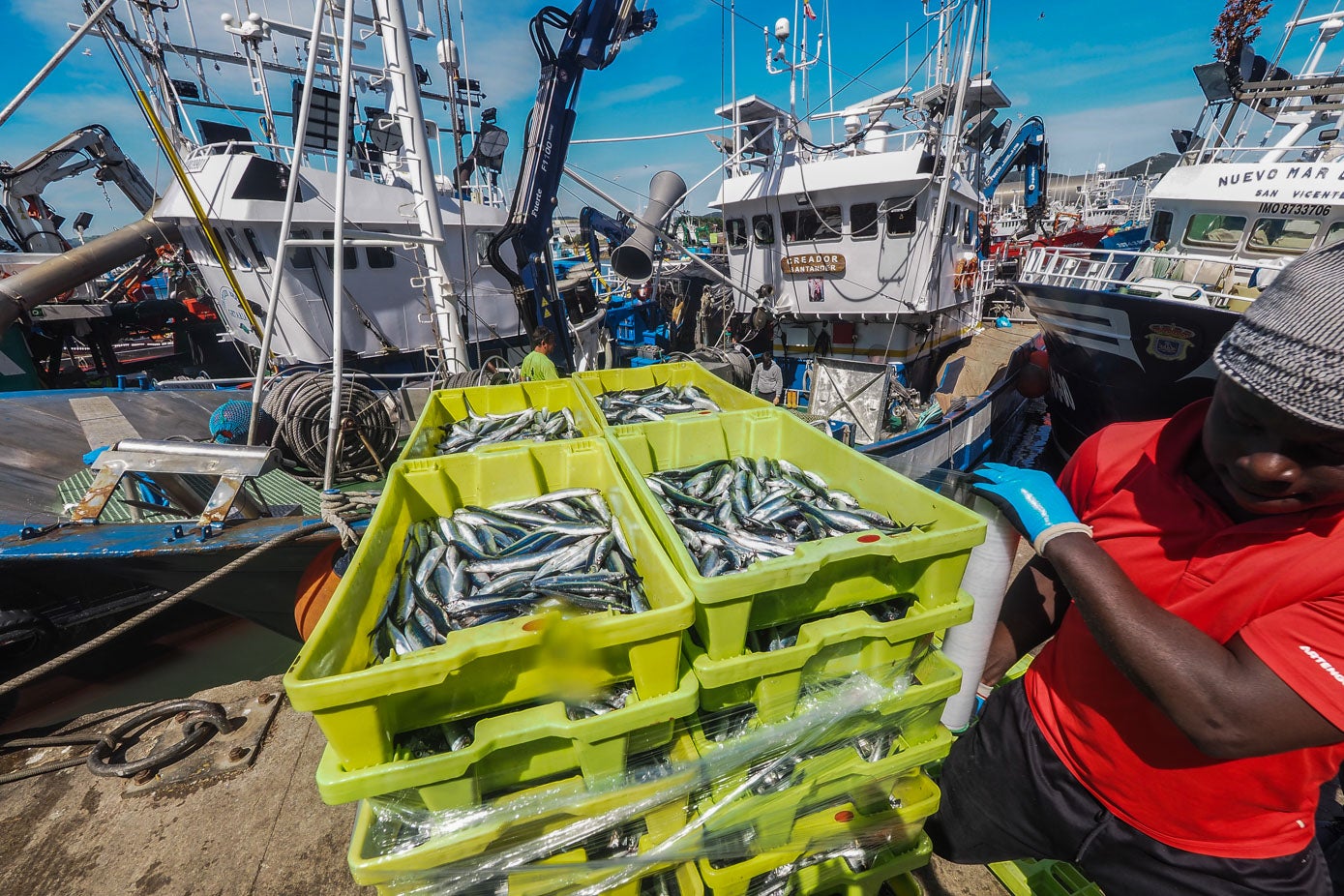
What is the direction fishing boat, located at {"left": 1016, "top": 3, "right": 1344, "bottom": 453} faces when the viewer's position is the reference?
facing the viewer and to the left of the viewer

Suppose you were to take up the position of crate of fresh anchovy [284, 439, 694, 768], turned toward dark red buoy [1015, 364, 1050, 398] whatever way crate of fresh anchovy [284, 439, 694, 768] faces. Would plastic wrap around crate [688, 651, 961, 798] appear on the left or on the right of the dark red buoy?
right

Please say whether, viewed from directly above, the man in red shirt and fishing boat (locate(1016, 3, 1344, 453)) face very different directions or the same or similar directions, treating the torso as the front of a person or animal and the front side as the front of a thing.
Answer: same or similar directions

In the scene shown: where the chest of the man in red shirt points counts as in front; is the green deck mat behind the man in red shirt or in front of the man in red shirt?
in front

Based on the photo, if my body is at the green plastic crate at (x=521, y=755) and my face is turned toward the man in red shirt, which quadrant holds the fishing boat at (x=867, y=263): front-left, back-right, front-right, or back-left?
front-left

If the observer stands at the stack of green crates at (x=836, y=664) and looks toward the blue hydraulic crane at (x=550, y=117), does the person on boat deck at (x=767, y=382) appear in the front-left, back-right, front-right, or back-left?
front-right

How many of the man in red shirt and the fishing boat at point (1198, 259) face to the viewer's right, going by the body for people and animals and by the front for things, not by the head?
0

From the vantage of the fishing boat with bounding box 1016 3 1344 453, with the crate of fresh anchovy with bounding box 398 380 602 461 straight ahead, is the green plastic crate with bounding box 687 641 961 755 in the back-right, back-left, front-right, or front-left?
front-left

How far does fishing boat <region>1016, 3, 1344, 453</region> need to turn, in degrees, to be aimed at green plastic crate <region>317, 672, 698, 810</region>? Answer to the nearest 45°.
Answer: approximately 45° to its left

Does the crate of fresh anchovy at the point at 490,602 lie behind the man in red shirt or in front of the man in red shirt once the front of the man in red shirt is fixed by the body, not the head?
in front

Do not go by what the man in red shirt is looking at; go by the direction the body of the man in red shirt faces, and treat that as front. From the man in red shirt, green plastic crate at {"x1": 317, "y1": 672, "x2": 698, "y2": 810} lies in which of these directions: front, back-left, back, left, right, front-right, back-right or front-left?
front

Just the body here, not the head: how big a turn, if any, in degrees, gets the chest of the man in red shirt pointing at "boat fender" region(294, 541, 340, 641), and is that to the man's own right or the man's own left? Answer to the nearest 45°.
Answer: approximately 45° to the man's own right

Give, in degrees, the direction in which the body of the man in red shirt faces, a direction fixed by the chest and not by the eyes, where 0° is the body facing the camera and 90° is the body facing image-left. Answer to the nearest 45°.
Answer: approximately 45°

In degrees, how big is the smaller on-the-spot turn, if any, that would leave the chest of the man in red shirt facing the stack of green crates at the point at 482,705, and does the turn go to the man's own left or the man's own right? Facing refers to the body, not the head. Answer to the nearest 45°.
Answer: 0° — they already face it

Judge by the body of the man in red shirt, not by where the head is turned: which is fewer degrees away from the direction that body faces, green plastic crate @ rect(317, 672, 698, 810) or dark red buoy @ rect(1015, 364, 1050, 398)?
the green plastic crate
